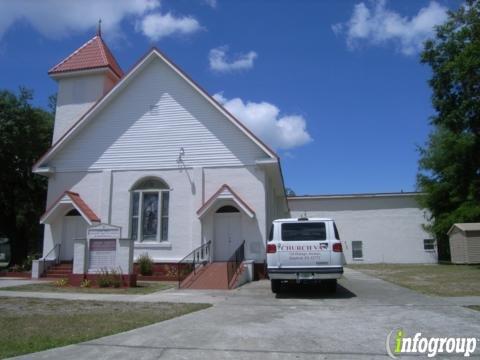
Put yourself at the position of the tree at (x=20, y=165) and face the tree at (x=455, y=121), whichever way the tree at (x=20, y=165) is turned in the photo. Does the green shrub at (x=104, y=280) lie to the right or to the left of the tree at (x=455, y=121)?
right

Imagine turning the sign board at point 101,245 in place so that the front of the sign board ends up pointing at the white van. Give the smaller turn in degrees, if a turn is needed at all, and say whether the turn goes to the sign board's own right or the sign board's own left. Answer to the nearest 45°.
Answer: approximately 45° to the sign board's own left

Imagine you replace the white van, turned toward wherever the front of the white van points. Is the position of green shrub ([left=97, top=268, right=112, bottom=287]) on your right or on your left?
on your left

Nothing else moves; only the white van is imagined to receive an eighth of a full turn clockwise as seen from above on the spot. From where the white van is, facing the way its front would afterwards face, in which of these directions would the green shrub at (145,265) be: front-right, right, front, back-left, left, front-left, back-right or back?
left

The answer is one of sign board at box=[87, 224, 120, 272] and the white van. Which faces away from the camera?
the white van

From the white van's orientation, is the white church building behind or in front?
in front

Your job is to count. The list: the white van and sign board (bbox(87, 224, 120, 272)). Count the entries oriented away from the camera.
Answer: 1

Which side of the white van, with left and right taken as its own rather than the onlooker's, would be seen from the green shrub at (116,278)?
left

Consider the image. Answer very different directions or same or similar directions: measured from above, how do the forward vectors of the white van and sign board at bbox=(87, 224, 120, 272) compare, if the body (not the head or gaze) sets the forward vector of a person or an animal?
very different directions

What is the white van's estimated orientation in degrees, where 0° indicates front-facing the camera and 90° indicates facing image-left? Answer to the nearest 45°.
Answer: approximately 180°

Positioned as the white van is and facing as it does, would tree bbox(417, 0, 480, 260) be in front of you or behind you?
in front

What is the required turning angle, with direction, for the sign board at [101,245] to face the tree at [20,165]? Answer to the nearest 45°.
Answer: approximately 180°

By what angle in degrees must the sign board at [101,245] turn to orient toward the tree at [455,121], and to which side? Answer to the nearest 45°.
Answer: approximately 90° to its left

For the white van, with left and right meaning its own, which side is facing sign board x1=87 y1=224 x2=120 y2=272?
left

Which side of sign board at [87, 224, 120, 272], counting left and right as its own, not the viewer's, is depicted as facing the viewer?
front

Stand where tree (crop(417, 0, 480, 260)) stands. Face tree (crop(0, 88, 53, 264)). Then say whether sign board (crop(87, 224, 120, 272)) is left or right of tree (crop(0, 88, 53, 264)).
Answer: left

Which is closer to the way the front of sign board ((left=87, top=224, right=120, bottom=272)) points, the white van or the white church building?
the white van
